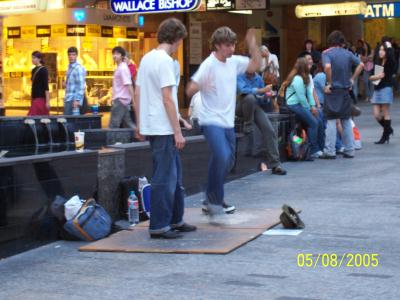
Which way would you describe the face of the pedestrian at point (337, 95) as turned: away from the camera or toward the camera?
away from the camera

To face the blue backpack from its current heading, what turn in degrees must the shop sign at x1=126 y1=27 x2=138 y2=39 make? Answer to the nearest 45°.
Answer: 0° — it already faces it

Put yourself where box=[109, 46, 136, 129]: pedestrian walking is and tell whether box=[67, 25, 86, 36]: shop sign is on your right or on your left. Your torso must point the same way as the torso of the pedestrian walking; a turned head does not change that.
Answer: on your right

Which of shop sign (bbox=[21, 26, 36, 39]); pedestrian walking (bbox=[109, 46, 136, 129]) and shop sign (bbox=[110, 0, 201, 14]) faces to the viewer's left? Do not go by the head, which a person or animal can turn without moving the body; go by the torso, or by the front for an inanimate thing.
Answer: the pedestrian walking
